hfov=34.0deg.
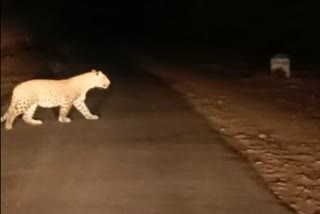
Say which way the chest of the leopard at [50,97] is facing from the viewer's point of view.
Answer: to the viewer's right

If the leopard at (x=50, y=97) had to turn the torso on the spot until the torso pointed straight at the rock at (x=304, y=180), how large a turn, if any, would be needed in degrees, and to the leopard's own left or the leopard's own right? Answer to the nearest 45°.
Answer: approximately 45° to the leopard's own right

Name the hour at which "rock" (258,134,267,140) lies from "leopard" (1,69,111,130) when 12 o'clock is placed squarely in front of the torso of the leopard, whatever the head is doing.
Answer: The rock is roughly at 1 o'clock from the leopard.

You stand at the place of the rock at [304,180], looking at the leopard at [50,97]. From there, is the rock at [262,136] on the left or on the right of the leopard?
right
